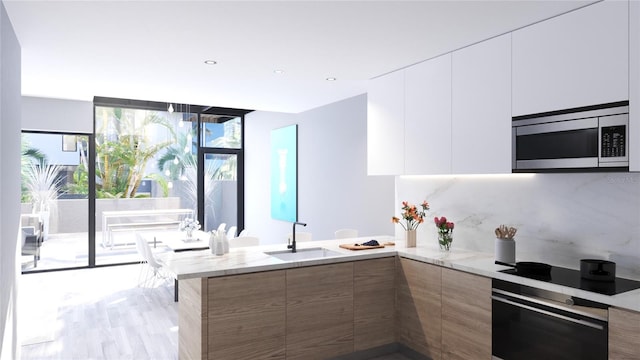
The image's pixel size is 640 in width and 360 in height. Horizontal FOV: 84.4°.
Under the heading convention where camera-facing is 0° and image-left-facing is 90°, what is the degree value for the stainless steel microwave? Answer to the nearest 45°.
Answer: approximately 45°

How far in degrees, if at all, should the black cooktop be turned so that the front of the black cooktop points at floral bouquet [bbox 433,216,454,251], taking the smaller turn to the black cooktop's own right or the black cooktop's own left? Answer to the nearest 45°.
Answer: approximately 90° to the black cooktop's own right

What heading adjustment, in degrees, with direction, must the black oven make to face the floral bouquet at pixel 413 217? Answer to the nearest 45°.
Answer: approximately 90° to its right

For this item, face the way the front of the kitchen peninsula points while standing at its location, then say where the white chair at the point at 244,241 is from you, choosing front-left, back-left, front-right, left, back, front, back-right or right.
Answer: back

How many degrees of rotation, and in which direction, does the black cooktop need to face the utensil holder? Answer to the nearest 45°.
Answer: approximately 90° to its right

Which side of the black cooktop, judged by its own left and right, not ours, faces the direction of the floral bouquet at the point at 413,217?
right
